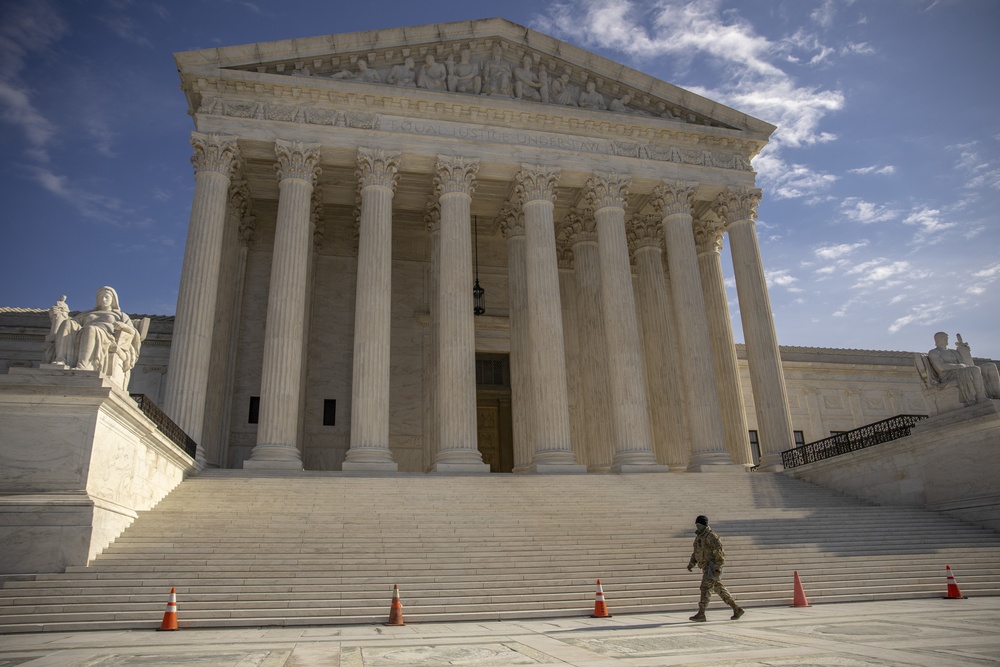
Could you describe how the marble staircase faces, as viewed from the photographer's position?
facing the viewer

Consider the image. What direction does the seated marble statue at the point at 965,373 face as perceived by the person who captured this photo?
facing the viewer and to the right of the viewer

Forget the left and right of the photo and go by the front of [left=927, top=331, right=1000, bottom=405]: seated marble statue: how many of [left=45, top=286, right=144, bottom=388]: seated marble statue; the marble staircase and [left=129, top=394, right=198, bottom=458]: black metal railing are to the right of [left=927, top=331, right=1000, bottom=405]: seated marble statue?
3

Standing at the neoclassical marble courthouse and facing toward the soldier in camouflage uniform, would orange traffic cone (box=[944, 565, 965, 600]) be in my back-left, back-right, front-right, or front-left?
front-left

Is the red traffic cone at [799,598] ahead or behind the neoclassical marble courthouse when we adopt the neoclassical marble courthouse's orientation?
ahead

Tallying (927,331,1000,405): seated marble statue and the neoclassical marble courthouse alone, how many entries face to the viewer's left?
0

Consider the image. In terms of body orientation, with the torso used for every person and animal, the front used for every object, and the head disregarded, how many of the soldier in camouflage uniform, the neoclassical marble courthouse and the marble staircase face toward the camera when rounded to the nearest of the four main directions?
2

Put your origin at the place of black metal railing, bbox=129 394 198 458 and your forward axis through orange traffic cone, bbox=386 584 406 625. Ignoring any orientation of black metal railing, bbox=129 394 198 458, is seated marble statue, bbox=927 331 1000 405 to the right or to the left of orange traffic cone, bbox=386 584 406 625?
left

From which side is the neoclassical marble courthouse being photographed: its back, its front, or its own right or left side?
front

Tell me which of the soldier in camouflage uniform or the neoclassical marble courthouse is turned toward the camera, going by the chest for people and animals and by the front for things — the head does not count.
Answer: the neoclassical marble courthouse

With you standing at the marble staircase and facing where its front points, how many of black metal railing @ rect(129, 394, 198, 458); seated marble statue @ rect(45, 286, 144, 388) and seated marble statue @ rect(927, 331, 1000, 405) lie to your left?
1

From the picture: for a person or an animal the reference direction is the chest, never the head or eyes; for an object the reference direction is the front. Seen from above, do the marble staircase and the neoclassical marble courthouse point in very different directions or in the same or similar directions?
same or similar directions
